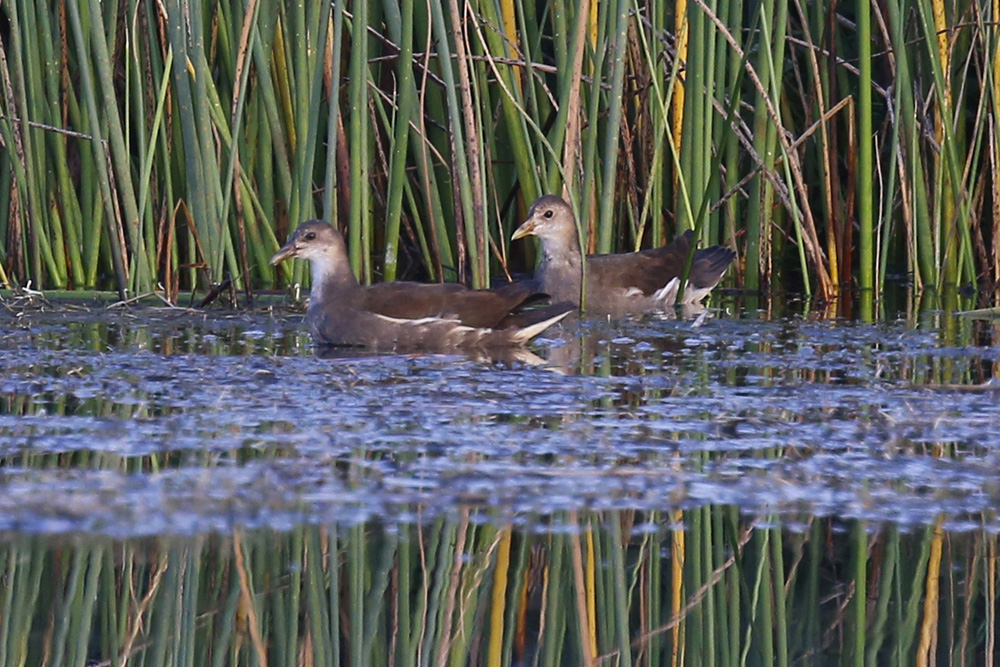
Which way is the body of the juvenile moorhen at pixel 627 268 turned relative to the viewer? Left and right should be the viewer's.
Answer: facing to the left of the viewer

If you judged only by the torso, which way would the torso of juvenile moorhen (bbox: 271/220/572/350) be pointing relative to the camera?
to the viewer's left

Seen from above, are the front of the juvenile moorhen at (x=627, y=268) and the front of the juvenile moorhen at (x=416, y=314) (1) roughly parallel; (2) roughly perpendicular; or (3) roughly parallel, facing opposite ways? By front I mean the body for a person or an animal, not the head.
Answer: roughly parallel

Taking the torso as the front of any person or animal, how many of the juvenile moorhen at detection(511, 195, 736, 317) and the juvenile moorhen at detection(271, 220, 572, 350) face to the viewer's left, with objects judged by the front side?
2

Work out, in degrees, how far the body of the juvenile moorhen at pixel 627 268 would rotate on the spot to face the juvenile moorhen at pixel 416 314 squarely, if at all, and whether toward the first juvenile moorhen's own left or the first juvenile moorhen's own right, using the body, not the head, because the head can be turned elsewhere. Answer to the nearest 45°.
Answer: approximately 45° to the first juvenile moorhen's own left
